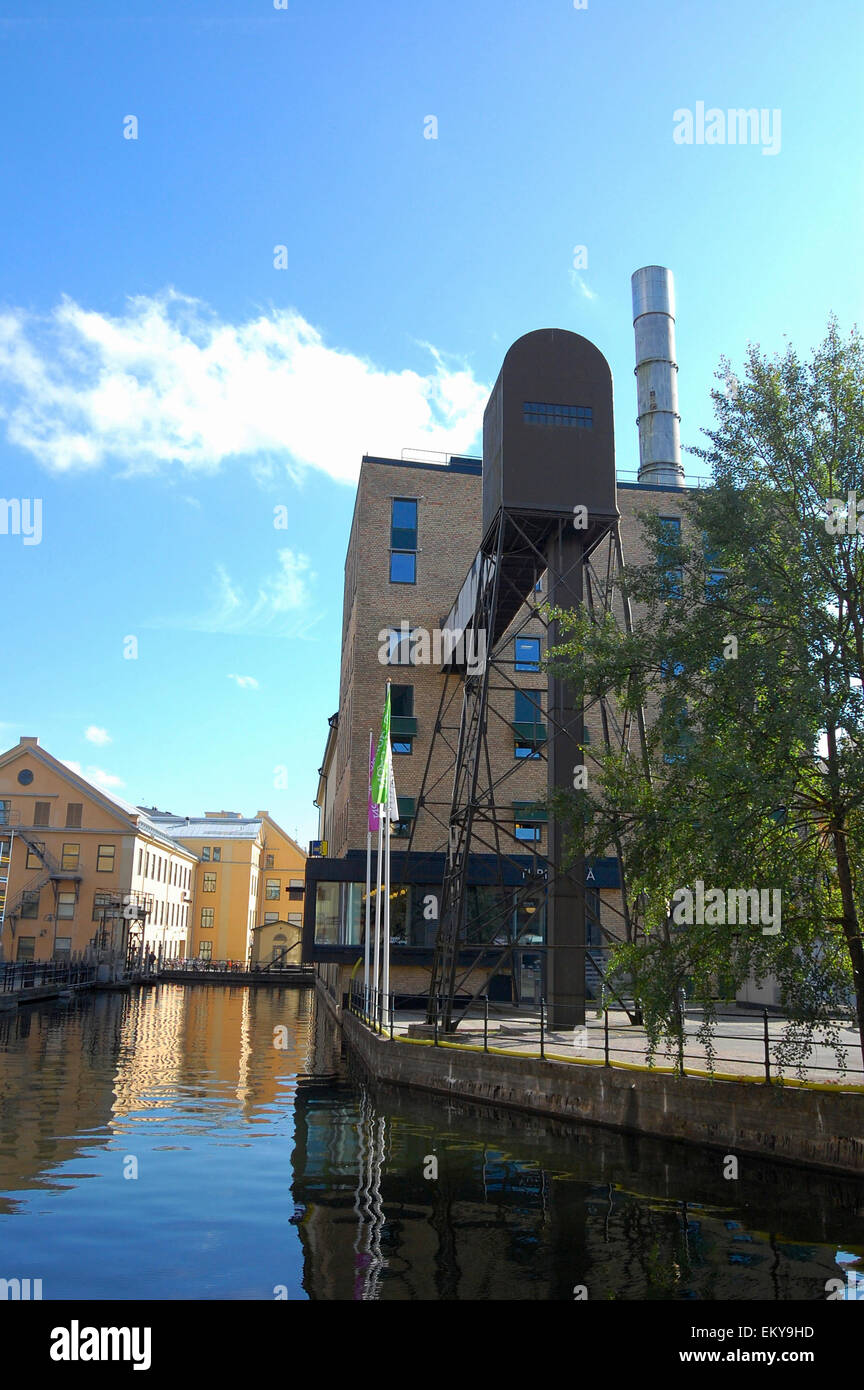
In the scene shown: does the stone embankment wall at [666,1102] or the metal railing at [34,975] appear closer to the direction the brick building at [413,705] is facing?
the stone embankment wall

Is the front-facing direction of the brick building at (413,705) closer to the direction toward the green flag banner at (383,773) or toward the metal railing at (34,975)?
the green flag banner

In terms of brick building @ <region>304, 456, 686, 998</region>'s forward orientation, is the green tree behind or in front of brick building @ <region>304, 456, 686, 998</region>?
in front

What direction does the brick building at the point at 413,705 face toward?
toward the camera

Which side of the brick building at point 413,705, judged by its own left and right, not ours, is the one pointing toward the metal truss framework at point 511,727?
front

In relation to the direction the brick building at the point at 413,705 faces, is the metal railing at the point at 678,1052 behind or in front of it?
in front

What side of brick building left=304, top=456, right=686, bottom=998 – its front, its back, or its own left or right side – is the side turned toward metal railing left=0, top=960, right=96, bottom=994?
right

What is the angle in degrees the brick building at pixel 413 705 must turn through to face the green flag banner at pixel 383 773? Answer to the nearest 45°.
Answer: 0° — it already faces it

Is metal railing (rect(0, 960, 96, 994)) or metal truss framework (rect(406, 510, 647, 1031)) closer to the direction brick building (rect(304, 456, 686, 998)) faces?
the metal truss framework
